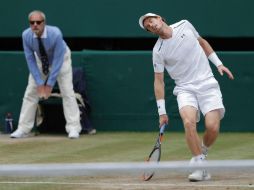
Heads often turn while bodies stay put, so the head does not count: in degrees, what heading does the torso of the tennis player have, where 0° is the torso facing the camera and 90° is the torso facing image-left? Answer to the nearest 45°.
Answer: approximately 0°
